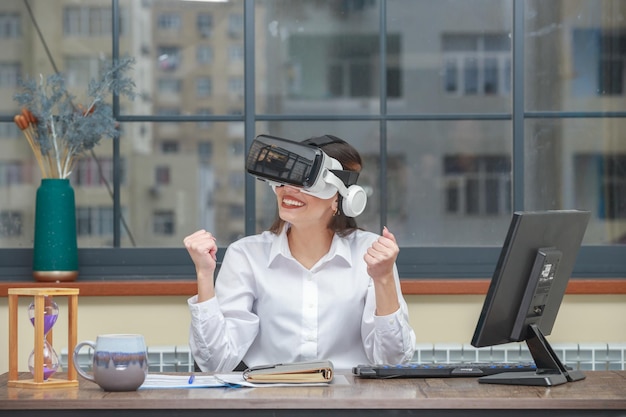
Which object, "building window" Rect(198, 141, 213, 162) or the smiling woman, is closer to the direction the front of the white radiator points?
the smiling woman

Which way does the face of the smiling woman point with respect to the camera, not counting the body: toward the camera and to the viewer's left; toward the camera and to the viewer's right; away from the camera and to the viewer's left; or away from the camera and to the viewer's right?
toward the camera and to the viewer's left

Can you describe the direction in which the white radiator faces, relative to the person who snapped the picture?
facing the viewer

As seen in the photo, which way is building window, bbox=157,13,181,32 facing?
toward the camera

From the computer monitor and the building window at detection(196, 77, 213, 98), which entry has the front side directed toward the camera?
the building window

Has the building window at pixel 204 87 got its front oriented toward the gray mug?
yes

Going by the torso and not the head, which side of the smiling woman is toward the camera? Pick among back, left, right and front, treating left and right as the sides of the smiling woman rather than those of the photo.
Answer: front

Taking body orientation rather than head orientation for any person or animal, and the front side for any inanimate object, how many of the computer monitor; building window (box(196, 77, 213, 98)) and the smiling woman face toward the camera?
2

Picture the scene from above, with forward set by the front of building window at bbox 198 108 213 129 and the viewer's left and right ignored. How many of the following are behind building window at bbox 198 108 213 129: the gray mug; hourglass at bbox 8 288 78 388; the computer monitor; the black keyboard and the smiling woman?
0

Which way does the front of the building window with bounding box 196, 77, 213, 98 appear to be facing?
toward the camera

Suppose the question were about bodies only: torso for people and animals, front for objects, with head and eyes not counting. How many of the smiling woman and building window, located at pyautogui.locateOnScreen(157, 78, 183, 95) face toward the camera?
2
